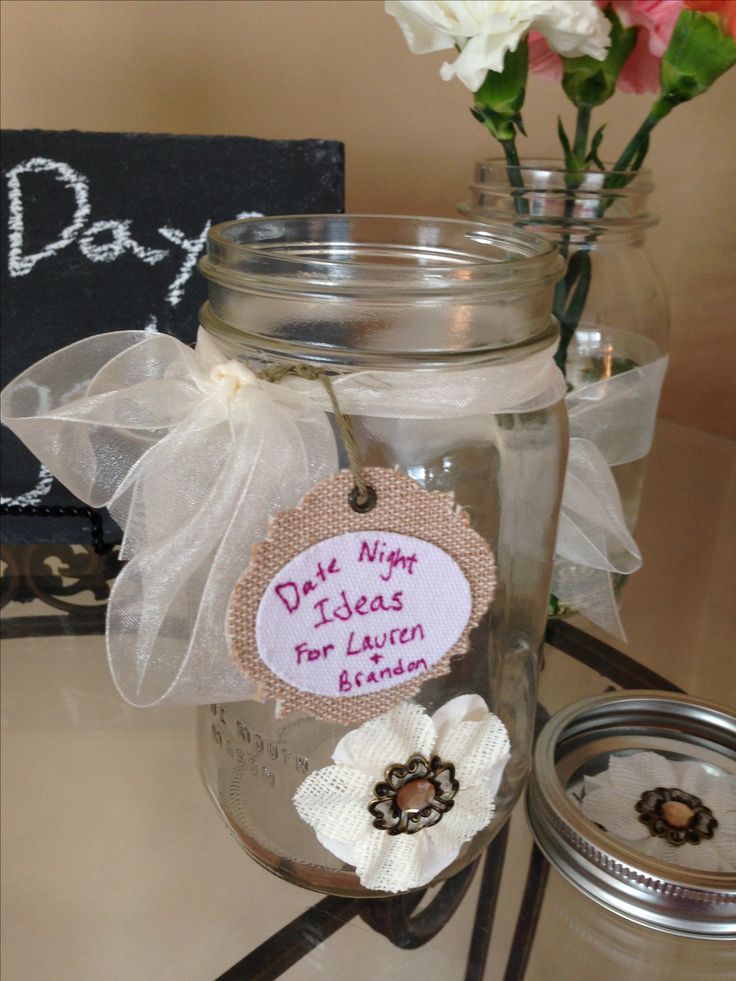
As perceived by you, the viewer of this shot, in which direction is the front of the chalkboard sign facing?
facing the viewer

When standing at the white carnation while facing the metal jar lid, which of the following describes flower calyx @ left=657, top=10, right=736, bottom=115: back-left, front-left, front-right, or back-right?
front-left

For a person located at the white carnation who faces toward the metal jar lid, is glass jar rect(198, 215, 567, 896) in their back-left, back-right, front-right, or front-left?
front-right
